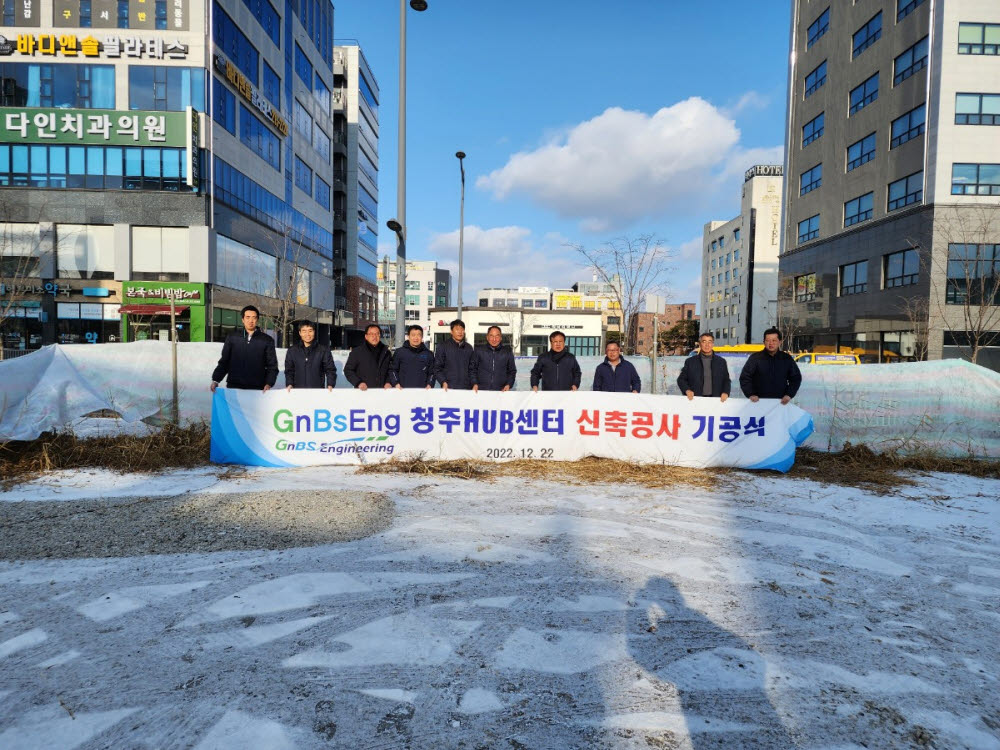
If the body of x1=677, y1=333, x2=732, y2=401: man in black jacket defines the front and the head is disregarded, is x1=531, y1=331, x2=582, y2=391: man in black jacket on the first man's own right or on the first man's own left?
on the first man's own right

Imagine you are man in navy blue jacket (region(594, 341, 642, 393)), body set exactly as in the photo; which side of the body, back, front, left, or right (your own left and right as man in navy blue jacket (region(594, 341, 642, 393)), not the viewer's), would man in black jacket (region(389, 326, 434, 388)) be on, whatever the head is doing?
right

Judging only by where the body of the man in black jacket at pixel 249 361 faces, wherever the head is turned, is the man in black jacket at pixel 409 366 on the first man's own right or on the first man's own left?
on the first man's own left

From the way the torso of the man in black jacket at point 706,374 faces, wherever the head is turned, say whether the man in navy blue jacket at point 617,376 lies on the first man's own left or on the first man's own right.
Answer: on the first man's own right

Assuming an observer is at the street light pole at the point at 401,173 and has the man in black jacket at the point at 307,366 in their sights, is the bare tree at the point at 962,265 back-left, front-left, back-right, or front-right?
back-left

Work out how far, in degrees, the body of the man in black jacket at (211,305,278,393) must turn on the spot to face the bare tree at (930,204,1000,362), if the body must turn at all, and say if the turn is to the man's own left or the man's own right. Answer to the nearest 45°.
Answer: approximately 90° to the man's own left

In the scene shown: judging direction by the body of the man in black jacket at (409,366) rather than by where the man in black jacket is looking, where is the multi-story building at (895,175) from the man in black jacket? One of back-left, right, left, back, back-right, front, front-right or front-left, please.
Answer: back-left
